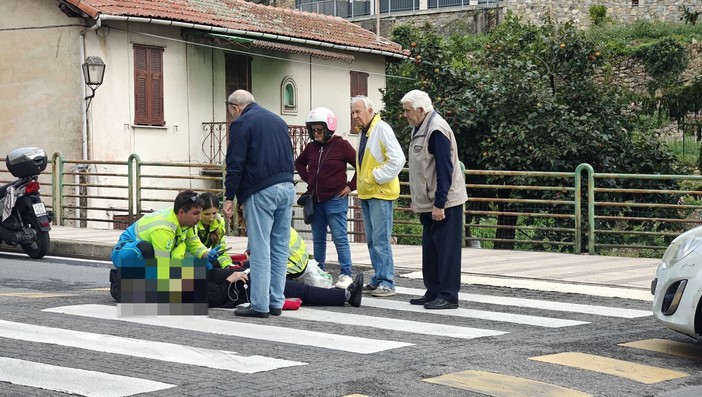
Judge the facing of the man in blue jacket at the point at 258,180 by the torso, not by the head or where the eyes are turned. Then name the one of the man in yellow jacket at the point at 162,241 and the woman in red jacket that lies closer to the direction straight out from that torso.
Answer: the man in yellow jacket

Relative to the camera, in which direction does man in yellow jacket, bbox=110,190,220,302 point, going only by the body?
to the viewer's right

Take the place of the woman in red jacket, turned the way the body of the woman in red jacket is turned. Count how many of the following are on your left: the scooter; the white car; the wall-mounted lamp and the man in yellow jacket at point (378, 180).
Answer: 2

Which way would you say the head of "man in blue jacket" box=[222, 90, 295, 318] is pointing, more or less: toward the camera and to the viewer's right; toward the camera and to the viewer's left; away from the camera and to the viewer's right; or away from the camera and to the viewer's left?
away from the camera and to the viewer's left

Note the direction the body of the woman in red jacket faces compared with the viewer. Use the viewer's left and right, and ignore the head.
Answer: facing the viewer and to the left of the viewer

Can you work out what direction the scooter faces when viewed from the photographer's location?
facing away from the viewer and to the left of the viewer

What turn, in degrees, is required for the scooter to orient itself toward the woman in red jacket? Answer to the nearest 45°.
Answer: approximately 180°

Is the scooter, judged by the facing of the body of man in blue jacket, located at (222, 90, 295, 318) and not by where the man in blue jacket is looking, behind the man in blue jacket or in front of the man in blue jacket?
in front

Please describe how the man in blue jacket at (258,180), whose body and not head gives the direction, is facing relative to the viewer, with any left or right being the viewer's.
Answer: facing away from the viewer and to the left of the viewer

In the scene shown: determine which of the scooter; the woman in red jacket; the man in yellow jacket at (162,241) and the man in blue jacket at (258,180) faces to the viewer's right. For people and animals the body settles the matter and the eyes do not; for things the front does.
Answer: the man in yellow jacket

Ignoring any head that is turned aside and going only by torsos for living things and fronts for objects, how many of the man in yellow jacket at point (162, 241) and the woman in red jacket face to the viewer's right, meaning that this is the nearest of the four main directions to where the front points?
1
